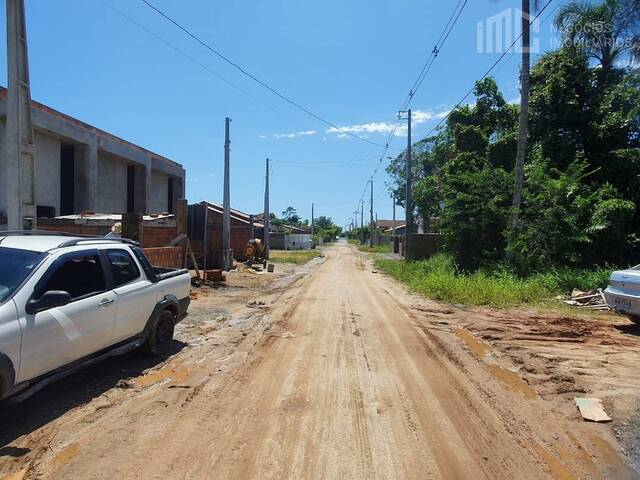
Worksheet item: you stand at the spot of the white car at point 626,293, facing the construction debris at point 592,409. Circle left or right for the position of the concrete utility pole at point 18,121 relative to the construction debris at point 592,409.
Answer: right

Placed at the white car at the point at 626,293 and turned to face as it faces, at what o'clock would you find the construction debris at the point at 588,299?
The construction debris is roughly at 10 o'clock from the white car.

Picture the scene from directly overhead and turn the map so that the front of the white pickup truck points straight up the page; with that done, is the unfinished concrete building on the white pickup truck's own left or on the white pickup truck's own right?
on the white pickup truck's own right

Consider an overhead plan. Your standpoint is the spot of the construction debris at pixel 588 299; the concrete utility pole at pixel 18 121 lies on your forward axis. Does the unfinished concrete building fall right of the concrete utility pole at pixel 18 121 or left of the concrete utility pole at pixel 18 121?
right

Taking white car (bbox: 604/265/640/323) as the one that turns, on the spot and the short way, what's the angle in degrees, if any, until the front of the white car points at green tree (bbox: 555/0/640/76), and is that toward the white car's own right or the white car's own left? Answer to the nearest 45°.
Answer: approximately 45° to the white car's own left

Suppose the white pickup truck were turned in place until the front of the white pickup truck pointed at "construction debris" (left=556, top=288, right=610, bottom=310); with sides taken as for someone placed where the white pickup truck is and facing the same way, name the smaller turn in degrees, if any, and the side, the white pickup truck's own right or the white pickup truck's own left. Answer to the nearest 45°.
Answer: approximately 135° to the white pickup truck's own left

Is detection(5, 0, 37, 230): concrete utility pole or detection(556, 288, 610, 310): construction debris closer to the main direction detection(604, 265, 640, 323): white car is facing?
the construction debris

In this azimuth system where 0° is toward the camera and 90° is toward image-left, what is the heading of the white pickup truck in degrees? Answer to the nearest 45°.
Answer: approximately 45°
